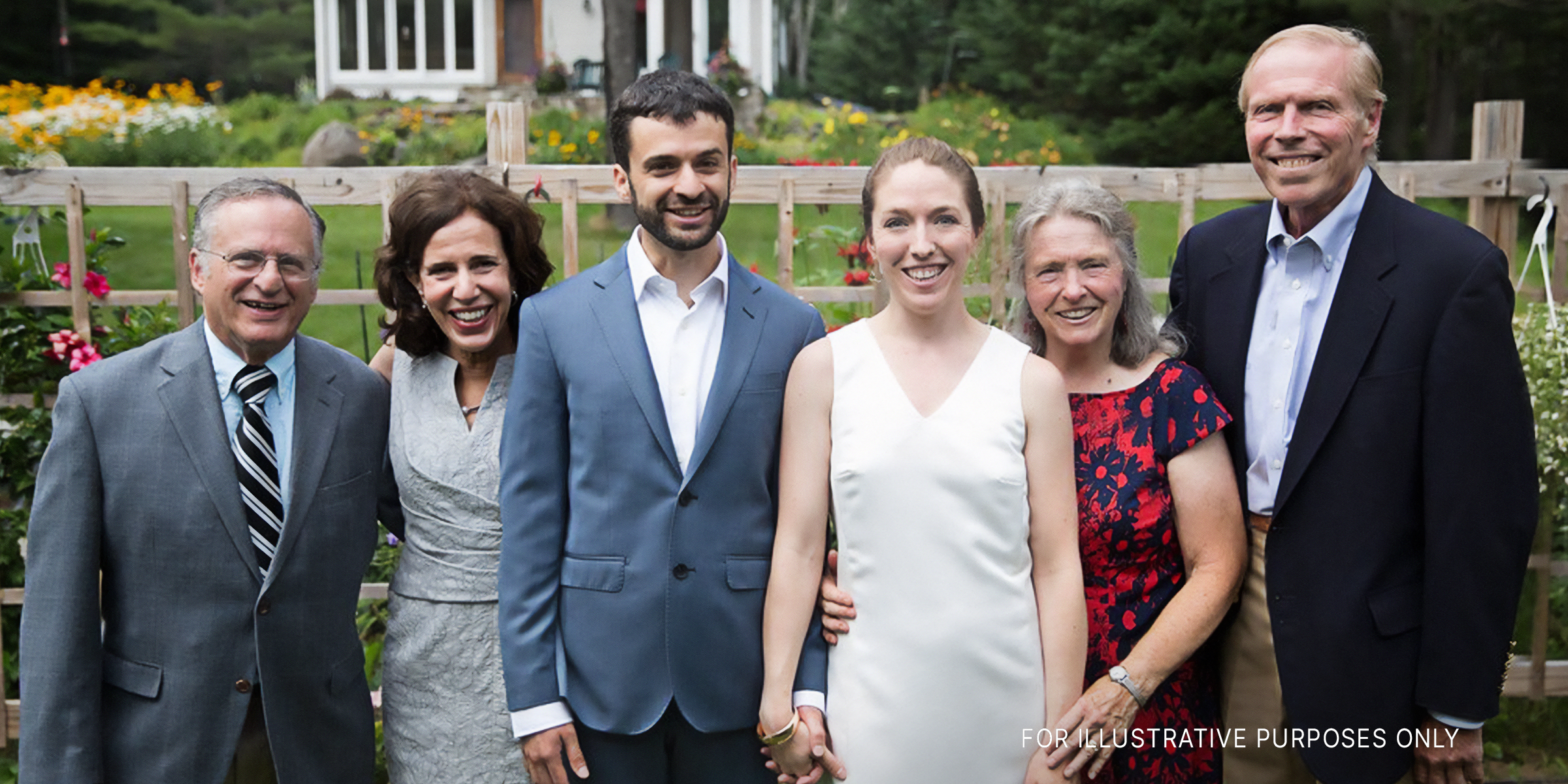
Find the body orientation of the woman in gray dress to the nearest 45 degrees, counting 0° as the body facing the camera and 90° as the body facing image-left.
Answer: approximately 0°

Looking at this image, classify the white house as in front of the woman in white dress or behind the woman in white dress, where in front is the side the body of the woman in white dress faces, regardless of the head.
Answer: behind

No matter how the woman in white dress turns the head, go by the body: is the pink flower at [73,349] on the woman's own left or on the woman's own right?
on the woman's own right

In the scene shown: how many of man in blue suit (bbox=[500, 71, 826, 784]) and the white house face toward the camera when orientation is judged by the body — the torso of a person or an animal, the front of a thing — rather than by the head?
2

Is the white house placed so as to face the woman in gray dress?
yes
